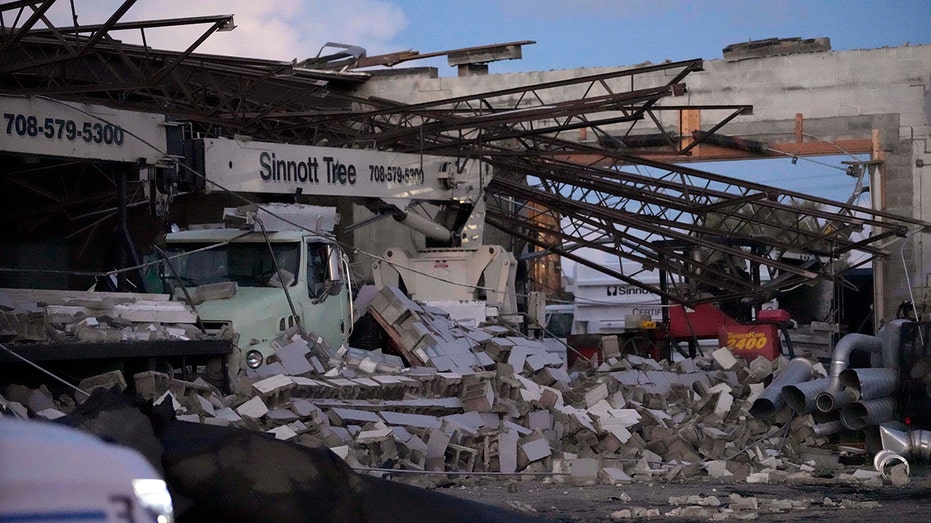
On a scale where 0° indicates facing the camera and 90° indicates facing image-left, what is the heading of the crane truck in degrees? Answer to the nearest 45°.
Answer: approximately 45°

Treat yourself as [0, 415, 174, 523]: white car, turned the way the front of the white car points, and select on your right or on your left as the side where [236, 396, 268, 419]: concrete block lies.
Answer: on your left

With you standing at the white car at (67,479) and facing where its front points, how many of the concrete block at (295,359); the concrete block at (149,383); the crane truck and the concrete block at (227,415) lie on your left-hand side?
4

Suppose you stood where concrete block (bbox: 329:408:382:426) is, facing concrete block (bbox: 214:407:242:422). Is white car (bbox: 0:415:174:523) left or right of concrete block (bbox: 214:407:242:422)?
left

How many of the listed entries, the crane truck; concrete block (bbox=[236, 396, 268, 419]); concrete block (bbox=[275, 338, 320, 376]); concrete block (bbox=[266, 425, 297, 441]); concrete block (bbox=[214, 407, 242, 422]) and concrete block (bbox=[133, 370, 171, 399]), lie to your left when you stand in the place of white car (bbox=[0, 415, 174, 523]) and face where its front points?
6

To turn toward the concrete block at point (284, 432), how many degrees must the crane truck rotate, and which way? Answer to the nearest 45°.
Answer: approximately 45° to its left

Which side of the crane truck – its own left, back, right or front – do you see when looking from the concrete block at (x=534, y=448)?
left

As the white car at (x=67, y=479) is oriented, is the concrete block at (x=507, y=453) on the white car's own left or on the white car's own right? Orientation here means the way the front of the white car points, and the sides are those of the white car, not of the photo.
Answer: on the white car's own left

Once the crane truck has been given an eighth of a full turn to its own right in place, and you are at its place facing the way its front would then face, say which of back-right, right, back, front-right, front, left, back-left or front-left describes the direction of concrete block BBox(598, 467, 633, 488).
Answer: back-left

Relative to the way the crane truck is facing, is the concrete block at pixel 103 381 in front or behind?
in front
